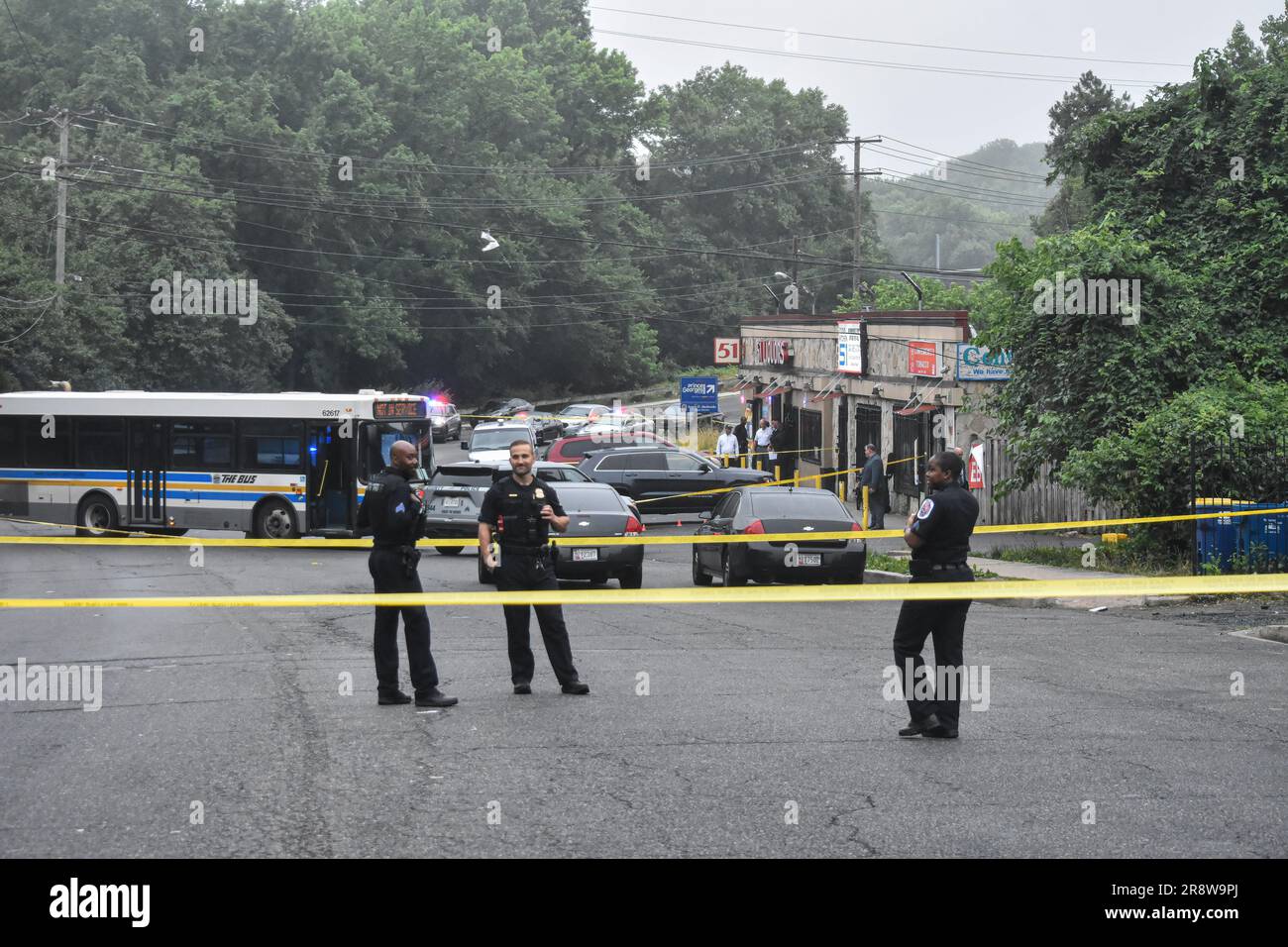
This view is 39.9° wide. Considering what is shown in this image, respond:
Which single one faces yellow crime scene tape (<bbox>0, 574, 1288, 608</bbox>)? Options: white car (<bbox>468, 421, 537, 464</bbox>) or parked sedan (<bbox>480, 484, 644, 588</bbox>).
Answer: the white car

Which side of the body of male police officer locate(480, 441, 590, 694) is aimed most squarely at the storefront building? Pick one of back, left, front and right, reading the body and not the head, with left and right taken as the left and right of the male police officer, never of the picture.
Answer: back

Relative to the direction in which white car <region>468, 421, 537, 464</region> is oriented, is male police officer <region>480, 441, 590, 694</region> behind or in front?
in front

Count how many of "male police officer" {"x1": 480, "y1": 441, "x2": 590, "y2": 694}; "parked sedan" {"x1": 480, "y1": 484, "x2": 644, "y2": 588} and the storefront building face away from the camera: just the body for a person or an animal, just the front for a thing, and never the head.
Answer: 1

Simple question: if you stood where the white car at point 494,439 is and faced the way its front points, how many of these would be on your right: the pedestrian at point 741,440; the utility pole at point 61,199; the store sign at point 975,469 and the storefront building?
1

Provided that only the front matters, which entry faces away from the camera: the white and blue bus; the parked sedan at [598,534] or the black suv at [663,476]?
the parked sedan

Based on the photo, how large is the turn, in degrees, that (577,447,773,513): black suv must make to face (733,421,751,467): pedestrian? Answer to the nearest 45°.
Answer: approximately 90° to its left

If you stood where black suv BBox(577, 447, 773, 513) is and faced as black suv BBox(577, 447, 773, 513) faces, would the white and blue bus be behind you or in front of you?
behind

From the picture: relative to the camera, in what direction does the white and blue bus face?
facing the viewer and to the right of the viewer

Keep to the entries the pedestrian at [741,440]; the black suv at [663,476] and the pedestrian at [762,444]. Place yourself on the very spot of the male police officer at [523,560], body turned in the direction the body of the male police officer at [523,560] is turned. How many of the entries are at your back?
3

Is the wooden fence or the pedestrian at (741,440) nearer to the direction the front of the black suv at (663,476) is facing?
the wooden fence

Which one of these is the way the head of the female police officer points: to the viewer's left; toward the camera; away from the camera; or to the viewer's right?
to the viewer's left

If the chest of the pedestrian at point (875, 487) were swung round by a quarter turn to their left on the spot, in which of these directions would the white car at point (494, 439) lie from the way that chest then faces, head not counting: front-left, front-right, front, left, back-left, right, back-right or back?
back-right

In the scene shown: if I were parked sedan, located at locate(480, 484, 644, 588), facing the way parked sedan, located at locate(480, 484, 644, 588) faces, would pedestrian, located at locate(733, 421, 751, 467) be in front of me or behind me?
in front
